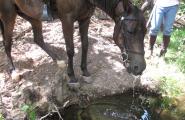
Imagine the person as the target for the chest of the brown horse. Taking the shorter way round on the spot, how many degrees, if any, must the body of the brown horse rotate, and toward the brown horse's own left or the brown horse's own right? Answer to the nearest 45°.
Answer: approximately 90° to the brown horse's own left

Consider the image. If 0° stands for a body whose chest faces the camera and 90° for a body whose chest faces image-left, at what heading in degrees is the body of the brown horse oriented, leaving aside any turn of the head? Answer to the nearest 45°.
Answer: approximately 315°
